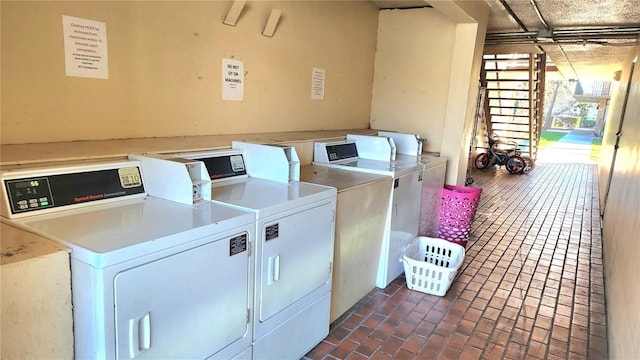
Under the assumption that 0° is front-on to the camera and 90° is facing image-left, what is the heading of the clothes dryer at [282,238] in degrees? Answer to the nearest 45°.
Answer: approximately 315°

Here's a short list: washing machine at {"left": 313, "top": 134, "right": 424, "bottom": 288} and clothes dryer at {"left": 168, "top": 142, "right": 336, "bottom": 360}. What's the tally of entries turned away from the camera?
0

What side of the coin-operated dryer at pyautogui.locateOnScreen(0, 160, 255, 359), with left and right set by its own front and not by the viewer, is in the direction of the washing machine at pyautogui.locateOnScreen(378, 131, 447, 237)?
left

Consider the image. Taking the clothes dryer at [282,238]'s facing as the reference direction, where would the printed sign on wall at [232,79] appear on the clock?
The printed sign on wall is roughly at 7 o'clock from the clothes dryer.

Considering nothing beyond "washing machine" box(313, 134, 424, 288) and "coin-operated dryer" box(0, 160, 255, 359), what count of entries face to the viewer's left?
0

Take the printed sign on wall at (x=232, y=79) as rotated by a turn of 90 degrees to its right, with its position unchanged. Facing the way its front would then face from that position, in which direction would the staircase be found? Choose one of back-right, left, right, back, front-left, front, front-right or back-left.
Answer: back

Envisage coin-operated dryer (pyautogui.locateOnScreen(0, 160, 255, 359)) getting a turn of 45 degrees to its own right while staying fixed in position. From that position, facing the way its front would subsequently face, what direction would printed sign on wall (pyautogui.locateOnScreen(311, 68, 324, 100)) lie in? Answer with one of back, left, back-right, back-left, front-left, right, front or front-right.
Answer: back-left

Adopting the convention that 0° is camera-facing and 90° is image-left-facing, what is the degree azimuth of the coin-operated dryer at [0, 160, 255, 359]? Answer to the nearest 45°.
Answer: approximately 315°

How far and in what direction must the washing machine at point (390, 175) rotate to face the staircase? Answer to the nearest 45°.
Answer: approximately 90° to its left

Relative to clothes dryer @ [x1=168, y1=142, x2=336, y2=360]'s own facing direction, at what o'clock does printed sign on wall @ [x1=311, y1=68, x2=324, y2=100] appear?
The printed sign on wall is roughly at 8 o'clock from the clothes dryer.

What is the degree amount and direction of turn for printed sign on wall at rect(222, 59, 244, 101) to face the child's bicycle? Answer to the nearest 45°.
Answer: approximately 90° to its left
